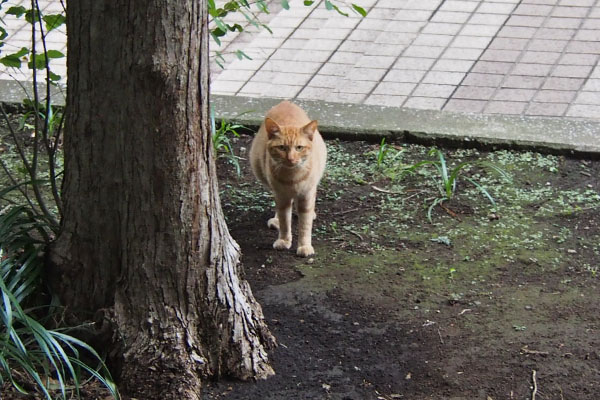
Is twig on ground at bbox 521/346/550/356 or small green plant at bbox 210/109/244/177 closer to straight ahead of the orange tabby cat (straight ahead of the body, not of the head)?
the twig on ground

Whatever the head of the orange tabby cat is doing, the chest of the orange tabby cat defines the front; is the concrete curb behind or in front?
behind

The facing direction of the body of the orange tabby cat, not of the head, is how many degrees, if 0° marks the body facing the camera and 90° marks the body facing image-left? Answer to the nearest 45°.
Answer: approximately 0°

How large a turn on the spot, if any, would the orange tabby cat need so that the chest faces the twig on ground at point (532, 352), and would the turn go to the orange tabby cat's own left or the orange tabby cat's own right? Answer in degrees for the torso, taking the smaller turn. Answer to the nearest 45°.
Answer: approximately 45° to the orange tabby cat's own left

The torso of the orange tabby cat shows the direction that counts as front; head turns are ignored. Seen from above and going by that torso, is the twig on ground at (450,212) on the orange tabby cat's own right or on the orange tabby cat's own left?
on the orange tabby cat's own left

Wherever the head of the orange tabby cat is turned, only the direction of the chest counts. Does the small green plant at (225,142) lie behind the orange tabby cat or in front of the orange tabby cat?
behind

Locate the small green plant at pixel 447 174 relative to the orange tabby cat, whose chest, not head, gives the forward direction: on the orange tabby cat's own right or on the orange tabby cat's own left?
on the orange tabby cat's own left

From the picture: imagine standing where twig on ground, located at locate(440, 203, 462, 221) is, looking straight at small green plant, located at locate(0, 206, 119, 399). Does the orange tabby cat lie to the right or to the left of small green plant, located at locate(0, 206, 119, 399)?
right

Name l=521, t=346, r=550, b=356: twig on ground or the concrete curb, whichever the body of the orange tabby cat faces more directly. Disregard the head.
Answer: the twig on ground

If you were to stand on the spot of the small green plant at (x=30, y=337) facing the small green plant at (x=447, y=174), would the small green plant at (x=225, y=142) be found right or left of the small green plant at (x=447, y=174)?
left
